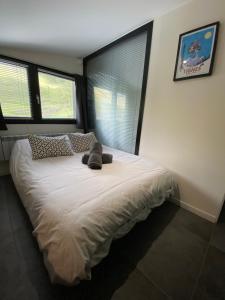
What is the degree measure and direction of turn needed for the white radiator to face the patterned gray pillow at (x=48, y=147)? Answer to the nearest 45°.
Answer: approximately 45° to its left

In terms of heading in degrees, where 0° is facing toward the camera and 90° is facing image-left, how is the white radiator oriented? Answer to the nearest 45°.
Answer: approximately 0°

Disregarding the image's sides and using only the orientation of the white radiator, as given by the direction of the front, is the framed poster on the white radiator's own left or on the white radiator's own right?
on the white radiator's own left

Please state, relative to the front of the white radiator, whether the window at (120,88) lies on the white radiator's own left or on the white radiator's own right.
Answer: on the white radiator's own left

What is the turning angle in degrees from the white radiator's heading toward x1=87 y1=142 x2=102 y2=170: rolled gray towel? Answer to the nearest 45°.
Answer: approximately 45° to its left

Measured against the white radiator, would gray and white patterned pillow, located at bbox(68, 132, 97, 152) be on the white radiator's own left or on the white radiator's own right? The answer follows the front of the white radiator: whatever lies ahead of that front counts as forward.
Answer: on the white radiator's own left
